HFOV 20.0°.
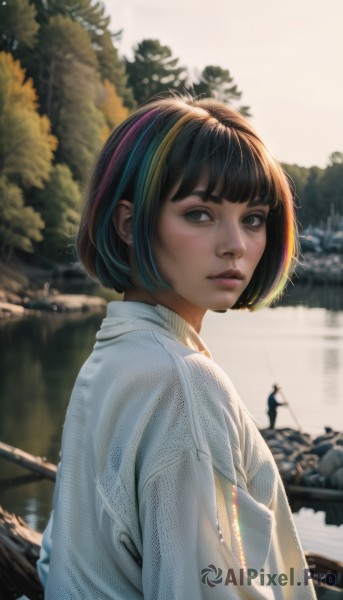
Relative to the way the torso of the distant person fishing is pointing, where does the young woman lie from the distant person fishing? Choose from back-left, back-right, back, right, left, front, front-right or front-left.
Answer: right

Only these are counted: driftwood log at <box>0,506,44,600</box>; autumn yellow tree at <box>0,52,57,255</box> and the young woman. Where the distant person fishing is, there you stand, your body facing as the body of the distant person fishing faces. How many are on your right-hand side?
2

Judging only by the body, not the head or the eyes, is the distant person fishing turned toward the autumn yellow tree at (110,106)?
no

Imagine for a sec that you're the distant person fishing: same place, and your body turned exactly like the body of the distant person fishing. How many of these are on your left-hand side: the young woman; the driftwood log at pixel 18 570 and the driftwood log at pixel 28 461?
0

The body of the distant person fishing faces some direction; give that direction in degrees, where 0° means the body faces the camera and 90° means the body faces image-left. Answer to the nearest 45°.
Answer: approximately 270°

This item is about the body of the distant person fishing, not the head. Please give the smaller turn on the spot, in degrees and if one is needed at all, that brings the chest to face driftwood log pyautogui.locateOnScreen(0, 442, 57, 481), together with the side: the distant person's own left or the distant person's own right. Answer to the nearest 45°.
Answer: approximately 90° to the distant person's own right

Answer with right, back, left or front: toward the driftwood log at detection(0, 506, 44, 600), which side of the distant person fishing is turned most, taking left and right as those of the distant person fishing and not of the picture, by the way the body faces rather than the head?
right

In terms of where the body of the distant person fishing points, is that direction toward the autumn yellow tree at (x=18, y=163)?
no

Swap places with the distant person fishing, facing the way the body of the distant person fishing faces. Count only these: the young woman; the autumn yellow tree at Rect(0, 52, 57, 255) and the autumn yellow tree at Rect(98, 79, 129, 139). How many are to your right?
1

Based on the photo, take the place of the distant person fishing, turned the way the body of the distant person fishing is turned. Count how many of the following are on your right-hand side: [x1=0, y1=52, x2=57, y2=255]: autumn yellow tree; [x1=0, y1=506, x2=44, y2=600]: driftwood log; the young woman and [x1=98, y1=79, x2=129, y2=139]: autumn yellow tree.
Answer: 2
